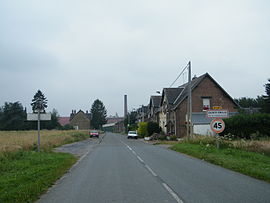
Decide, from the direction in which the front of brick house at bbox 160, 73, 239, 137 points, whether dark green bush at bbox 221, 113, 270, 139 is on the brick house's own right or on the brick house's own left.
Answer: on the brick house's own left

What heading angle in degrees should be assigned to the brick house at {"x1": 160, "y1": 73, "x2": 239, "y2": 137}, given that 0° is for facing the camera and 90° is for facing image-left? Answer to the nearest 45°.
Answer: approximately 90°
